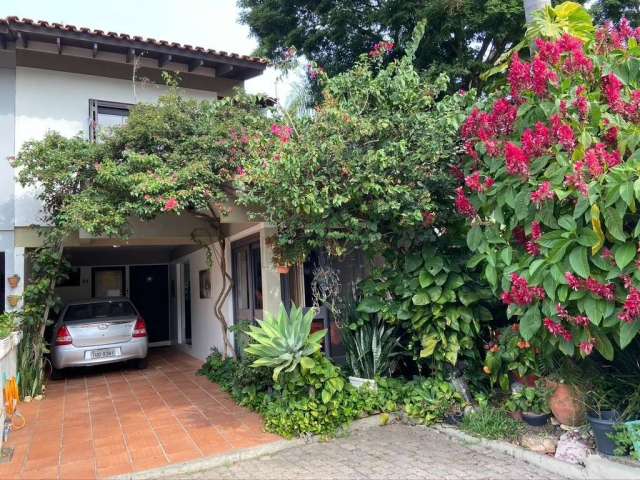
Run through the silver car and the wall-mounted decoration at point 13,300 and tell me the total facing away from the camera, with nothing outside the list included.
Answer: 1

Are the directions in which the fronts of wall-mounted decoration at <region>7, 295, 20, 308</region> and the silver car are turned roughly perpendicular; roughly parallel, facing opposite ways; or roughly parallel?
roughly parallel, facing opposite ways

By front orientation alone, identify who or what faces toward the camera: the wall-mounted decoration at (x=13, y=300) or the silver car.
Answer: the wall-mounted decoration

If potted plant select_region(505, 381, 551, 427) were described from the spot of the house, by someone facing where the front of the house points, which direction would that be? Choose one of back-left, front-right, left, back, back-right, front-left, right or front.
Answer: front-left

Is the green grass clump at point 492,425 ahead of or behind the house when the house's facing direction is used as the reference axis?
ahead

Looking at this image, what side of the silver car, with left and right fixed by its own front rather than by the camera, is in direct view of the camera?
back

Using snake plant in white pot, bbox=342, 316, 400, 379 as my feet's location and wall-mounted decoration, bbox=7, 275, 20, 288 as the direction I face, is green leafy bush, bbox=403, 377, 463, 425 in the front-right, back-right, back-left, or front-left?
back-left

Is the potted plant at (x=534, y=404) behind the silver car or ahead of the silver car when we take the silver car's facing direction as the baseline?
behind

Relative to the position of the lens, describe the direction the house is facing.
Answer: facing the viewer

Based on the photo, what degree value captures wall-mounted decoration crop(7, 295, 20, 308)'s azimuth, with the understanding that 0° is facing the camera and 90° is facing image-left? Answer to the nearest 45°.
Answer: approximately 0°
